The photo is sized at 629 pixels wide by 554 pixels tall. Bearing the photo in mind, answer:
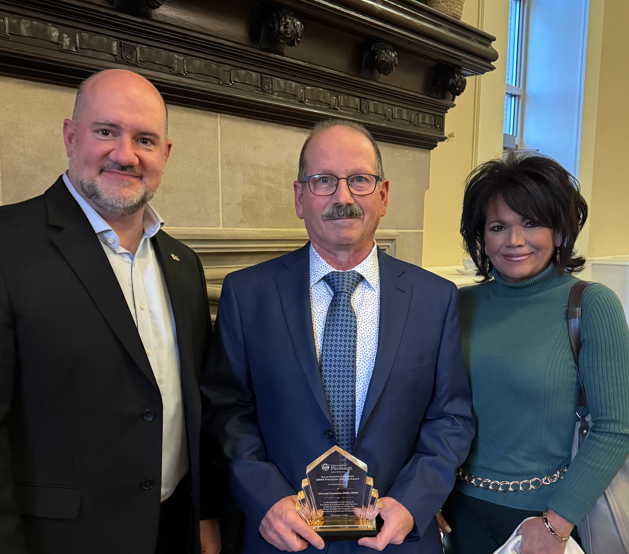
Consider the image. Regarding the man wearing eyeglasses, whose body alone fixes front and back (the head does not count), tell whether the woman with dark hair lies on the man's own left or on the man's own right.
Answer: on the man's own left

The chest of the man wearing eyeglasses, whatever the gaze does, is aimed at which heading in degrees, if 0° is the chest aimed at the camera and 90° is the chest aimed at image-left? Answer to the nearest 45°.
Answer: approximately 0°

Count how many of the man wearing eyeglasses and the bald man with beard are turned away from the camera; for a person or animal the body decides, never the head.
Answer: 0

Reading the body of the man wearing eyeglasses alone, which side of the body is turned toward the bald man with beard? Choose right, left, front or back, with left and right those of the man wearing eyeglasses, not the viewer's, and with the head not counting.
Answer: right

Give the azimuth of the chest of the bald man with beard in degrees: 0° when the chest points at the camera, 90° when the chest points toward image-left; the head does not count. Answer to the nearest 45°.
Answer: approximately 315°

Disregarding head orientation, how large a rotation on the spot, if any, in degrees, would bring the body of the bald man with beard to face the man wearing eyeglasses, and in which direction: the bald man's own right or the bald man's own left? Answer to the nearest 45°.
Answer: approximately 45° to the bald man's own left
